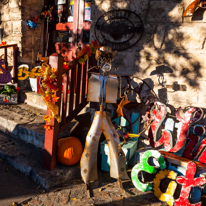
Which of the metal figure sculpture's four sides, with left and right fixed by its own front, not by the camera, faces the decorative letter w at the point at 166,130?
left

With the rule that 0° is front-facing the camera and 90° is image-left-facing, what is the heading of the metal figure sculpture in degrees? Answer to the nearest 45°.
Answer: approximately 0°
